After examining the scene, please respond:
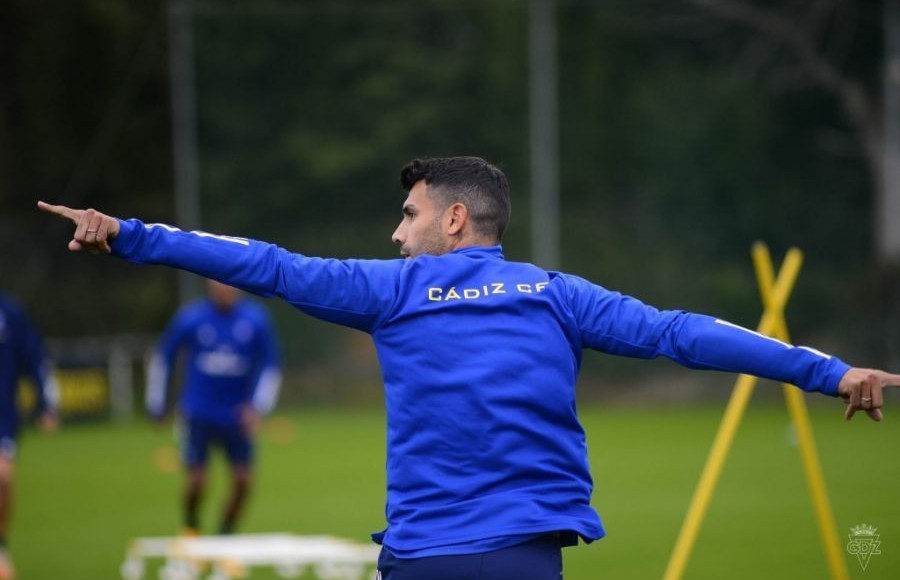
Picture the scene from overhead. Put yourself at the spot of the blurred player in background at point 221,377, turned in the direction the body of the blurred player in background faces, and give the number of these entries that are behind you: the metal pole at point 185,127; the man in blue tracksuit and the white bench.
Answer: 1

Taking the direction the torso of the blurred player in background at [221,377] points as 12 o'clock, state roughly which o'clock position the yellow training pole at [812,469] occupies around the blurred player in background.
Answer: The yellow training pole is roughly at 11 o'clock from the blurred player in background.

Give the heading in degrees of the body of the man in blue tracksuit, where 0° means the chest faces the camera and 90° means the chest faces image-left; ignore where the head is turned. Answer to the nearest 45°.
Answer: approximately 180°

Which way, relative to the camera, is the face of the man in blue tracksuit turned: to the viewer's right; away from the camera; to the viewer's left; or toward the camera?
to the viewer's left

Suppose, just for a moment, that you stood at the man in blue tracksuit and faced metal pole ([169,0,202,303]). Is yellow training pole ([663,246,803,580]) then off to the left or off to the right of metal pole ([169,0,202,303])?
right

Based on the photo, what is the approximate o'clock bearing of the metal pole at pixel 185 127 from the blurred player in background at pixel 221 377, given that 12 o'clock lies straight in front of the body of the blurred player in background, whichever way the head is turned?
The metal pole is roughly at 6 o'clock from the blurred player in background.

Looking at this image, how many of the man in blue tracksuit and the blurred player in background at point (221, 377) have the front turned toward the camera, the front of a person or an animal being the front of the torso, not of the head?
1

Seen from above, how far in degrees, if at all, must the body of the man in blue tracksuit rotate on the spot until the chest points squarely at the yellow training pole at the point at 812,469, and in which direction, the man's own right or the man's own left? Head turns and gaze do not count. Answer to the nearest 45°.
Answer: approximately 45° to the man's own right

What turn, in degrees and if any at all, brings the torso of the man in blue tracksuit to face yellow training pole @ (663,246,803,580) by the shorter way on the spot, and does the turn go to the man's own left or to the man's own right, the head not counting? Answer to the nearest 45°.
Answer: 0° — they already face it

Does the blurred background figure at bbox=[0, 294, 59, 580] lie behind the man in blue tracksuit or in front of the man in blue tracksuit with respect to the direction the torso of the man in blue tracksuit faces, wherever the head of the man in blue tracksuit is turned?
in front

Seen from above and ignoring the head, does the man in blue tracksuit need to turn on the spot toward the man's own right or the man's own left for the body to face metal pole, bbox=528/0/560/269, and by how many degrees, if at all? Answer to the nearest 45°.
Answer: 0° — they already face it

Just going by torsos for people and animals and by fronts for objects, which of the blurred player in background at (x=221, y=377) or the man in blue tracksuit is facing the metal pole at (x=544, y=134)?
the man in blue tracksuit

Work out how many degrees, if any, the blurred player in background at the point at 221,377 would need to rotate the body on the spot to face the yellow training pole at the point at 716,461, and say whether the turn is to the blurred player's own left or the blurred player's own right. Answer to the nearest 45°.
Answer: approximately 45° to the blurred player's own left

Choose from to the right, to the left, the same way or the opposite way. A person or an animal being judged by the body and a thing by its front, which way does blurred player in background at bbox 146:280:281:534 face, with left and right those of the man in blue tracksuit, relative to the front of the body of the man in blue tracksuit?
the opposite way
